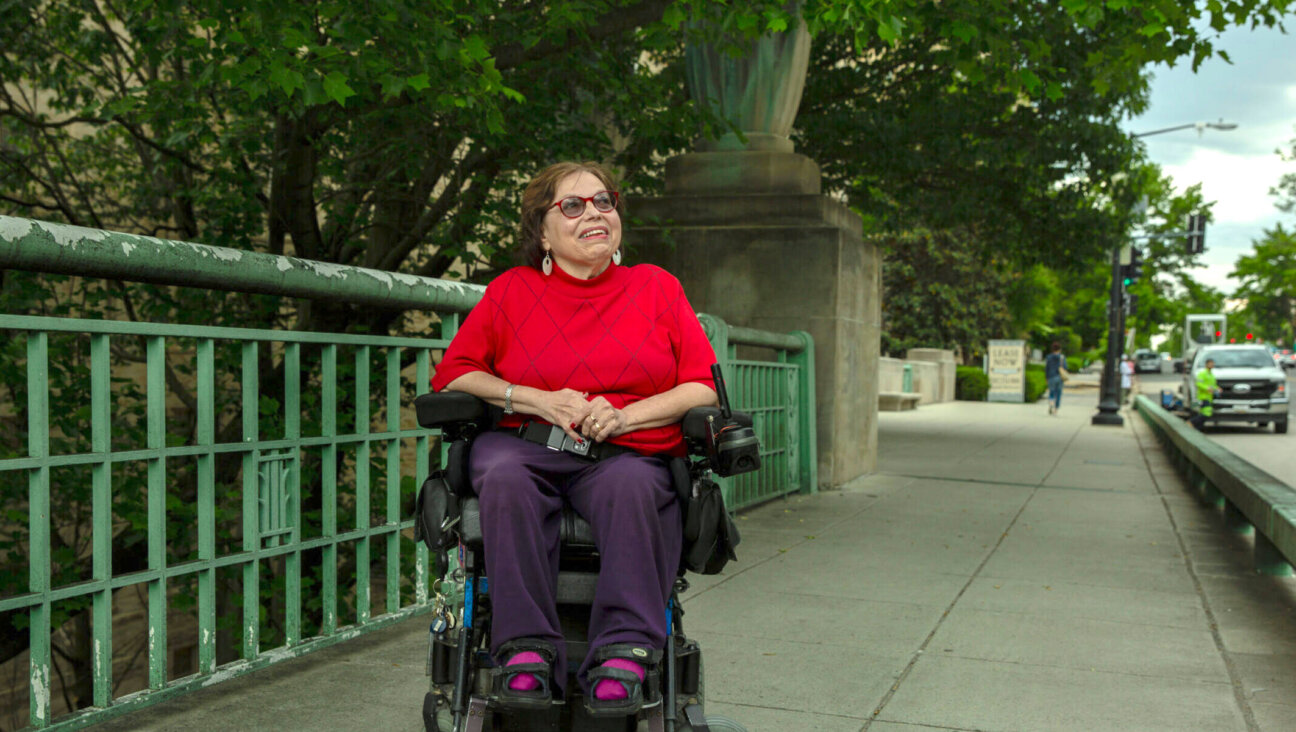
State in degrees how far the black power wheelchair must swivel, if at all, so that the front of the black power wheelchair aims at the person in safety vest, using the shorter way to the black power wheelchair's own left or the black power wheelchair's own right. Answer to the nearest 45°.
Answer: approximately 135° to the black power wheelchair's own left

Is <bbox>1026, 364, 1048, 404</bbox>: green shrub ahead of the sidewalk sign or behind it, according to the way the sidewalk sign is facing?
behind

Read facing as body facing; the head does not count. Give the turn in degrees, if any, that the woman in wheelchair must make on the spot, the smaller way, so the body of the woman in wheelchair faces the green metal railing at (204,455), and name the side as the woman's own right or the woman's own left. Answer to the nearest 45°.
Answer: approximately 135° to the woman's own right
